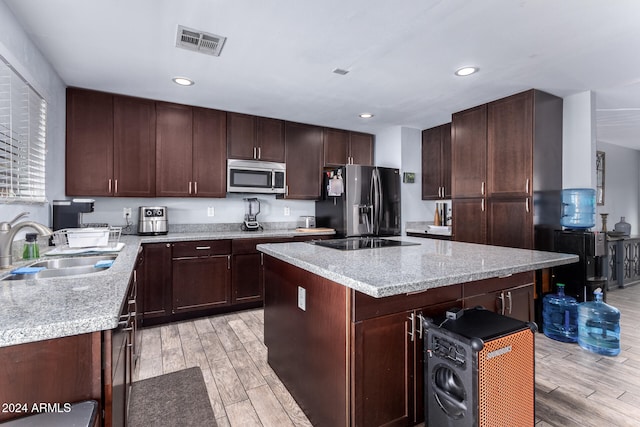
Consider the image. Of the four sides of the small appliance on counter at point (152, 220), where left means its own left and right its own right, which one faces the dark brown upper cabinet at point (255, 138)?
left

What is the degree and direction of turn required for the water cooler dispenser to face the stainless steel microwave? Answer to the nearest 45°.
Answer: approximately 90° to its right

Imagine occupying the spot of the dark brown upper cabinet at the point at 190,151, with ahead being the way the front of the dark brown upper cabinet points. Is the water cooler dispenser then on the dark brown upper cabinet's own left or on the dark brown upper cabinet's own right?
on the dark brown upper cabinet's own left

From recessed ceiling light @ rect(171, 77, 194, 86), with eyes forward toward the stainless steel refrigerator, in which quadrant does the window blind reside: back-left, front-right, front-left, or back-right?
back-right

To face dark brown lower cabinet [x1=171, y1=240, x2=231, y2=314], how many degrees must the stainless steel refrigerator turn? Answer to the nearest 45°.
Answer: approximately 90° to its right

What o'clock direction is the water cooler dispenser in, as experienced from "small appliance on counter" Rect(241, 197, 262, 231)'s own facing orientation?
The water cooler dispenser is roughly at 10 o'clock from the small appliance on counter.

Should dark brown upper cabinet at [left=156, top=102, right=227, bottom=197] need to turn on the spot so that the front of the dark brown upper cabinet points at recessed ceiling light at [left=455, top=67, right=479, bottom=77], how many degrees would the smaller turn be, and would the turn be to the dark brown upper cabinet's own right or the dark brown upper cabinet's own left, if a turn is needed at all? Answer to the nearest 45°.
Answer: approximately 45° to the dark brown upper cabinet's own left

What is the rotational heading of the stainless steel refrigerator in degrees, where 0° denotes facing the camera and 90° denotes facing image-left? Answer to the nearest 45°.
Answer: approximately 315°

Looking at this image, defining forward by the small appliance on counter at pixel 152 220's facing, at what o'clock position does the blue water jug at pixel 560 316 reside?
The blue water jug is roughly at 10 o'clock from the small appliance on counter.

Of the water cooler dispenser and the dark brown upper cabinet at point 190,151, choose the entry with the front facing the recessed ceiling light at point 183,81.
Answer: the dark brown upper cabinet
